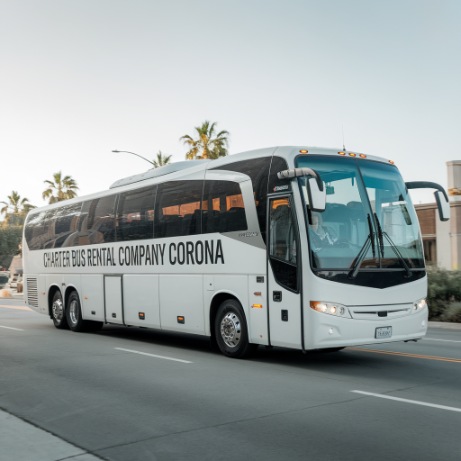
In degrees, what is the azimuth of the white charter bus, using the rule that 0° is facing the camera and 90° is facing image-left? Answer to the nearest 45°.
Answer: approximately 315°
